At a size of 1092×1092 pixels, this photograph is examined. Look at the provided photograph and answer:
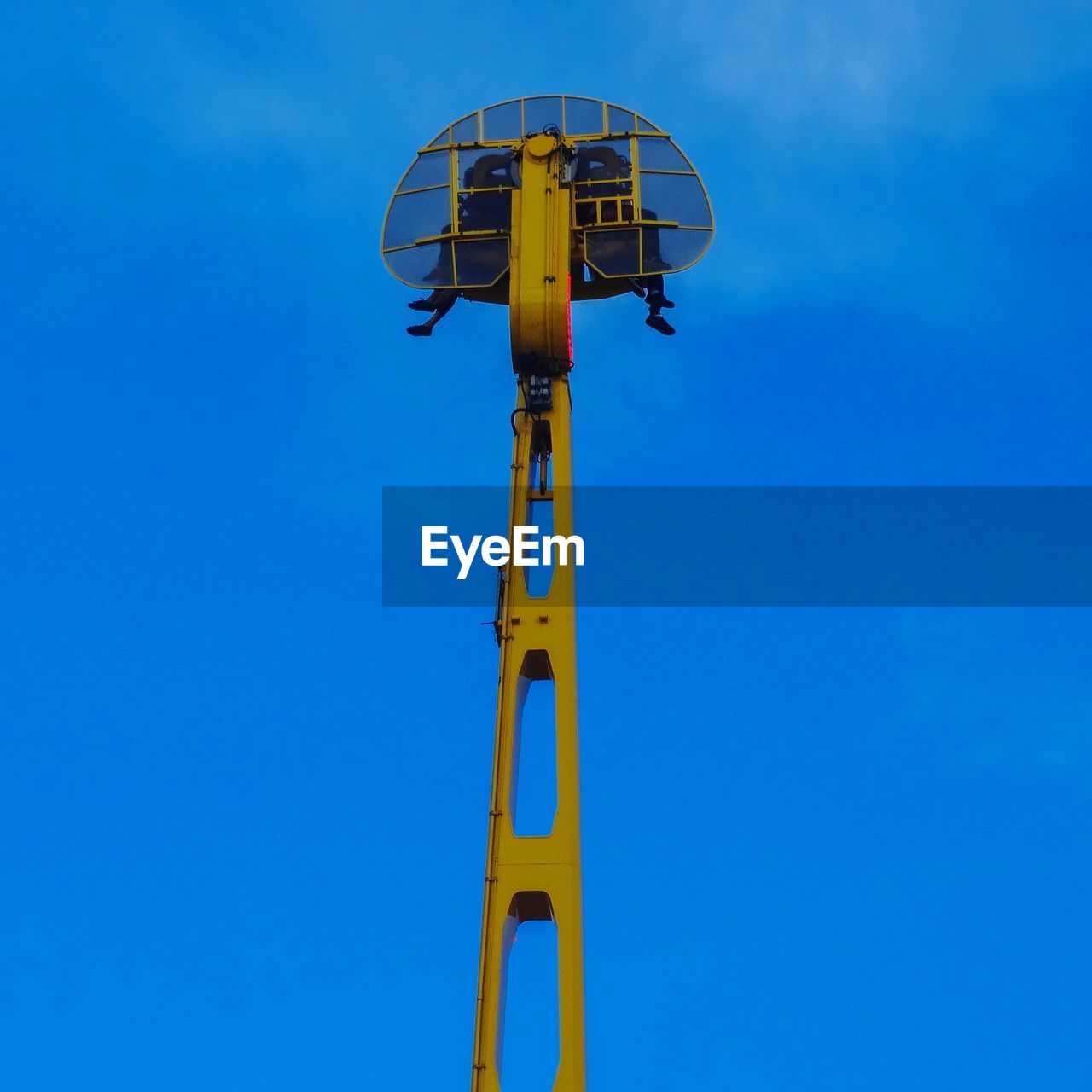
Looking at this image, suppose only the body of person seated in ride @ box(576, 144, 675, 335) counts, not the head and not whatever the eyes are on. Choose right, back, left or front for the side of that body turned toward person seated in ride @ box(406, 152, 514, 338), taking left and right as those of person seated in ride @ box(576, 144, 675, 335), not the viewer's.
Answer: back

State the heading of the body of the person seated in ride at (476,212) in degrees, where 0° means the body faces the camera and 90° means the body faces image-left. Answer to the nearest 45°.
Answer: approximately 90°

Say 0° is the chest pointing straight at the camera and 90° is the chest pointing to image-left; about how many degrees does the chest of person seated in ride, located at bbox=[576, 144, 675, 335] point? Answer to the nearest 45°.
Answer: approximately 270°

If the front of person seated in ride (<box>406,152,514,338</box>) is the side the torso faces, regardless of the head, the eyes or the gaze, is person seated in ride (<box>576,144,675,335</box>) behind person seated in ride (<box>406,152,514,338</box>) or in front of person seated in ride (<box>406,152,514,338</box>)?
behind

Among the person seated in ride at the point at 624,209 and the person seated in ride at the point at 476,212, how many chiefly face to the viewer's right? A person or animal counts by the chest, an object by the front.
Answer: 1

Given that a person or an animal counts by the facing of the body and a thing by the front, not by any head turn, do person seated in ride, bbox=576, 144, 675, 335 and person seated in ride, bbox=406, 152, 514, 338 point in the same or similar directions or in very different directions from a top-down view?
very different directions

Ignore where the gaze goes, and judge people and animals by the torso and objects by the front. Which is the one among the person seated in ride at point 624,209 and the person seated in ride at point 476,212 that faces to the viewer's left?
the person seated in ride at point 476,212
